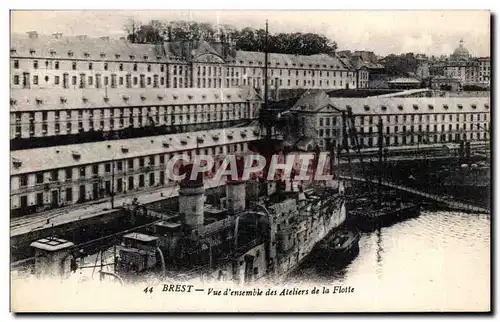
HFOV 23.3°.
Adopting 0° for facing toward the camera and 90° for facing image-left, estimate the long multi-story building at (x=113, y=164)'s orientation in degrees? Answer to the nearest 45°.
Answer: approximately 315°
